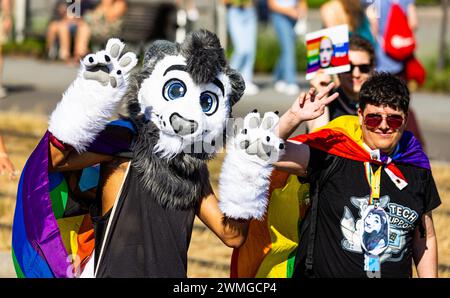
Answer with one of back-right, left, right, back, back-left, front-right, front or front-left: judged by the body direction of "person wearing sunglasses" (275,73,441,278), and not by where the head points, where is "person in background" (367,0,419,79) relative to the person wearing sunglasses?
back

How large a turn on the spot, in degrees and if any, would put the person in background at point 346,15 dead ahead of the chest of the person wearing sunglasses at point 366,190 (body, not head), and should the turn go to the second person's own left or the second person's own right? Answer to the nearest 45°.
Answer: approximately 180°

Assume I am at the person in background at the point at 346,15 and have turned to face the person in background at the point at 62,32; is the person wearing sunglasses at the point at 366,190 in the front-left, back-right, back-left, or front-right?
back-left

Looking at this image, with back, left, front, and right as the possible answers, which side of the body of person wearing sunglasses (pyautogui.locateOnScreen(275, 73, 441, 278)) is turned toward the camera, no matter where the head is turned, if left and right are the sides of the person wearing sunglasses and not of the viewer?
front
